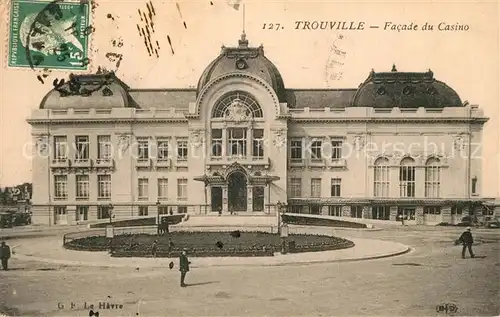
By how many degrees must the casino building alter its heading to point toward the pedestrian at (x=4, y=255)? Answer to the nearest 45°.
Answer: approximately 45° to its right
